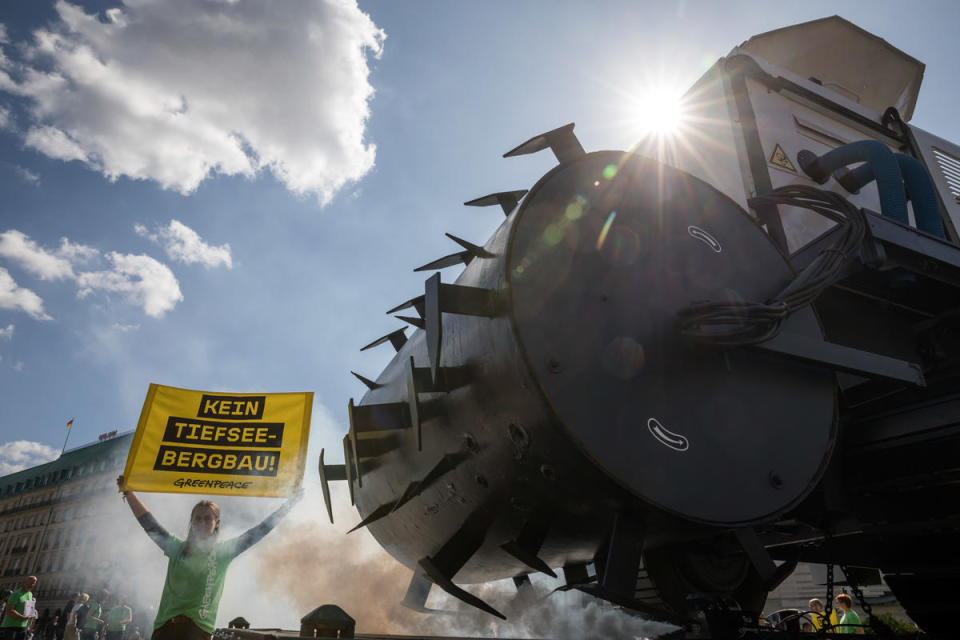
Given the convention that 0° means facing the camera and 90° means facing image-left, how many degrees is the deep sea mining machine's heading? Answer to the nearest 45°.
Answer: approximately 45°

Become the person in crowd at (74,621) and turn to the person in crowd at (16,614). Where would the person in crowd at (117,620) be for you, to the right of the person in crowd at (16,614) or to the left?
left

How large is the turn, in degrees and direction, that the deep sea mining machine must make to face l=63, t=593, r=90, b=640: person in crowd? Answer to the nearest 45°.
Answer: approximately 90° to its right

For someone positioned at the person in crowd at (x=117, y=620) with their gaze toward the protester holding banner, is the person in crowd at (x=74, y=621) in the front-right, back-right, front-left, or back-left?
back-right

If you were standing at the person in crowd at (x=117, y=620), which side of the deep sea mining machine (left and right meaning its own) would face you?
right

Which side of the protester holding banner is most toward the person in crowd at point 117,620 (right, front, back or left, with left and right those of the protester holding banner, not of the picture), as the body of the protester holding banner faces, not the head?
back

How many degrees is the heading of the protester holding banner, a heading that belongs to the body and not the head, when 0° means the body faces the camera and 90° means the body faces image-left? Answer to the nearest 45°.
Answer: approximately 0°

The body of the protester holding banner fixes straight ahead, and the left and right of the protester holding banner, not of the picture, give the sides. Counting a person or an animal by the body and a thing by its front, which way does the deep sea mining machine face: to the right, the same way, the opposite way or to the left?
to the right

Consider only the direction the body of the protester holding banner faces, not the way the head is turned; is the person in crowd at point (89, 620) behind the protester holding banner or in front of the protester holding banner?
behind
